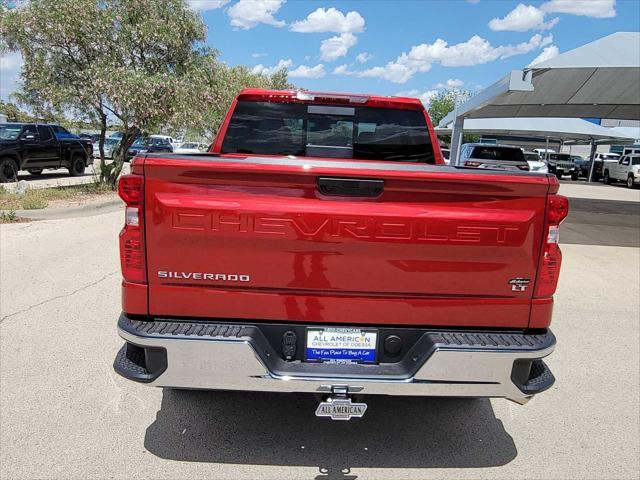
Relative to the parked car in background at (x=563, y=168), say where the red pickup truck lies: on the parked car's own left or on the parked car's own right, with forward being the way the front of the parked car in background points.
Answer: on the parked car's own right

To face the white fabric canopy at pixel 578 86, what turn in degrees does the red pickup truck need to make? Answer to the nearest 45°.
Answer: approximately 45° to its right

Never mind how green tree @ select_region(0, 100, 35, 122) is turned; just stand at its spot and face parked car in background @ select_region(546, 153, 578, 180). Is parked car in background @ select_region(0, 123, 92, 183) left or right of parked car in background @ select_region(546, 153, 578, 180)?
right

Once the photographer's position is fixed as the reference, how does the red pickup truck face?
facing away from the viewer

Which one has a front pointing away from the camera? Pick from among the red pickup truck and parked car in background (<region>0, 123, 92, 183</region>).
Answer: the red pickup truck

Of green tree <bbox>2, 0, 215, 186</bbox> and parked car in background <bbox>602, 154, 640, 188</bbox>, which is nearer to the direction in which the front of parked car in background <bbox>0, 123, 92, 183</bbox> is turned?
the green tree
